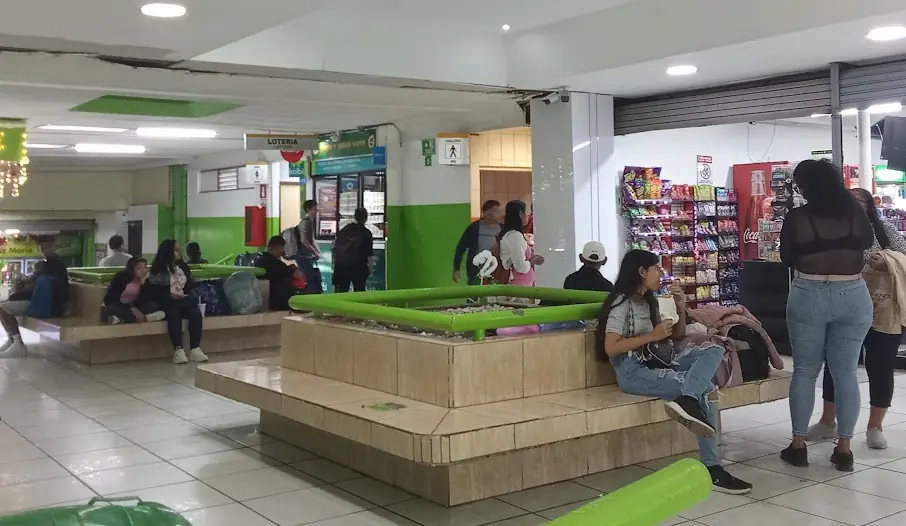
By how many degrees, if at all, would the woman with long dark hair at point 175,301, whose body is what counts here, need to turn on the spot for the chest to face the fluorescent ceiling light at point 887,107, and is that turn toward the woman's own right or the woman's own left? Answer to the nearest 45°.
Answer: approximately 45° to the woman's own left

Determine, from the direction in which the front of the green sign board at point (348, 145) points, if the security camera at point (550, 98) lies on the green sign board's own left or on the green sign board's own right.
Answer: on the green sign board's own left

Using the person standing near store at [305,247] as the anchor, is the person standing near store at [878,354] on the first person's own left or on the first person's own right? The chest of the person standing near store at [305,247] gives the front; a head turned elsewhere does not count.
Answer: on the first person's own right

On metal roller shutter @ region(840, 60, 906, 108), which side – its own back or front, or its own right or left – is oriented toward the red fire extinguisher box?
right

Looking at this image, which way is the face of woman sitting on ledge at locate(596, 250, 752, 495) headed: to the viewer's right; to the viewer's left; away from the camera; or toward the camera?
to the viewer's right

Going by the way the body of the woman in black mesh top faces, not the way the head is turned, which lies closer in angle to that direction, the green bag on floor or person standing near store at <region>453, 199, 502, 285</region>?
the person standing near store

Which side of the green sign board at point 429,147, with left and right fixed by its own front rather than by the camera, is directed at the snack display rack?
left

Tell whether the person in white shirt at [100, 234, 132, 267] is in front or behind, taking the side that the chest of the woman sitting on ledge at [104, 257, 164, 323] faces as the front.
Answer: behind
